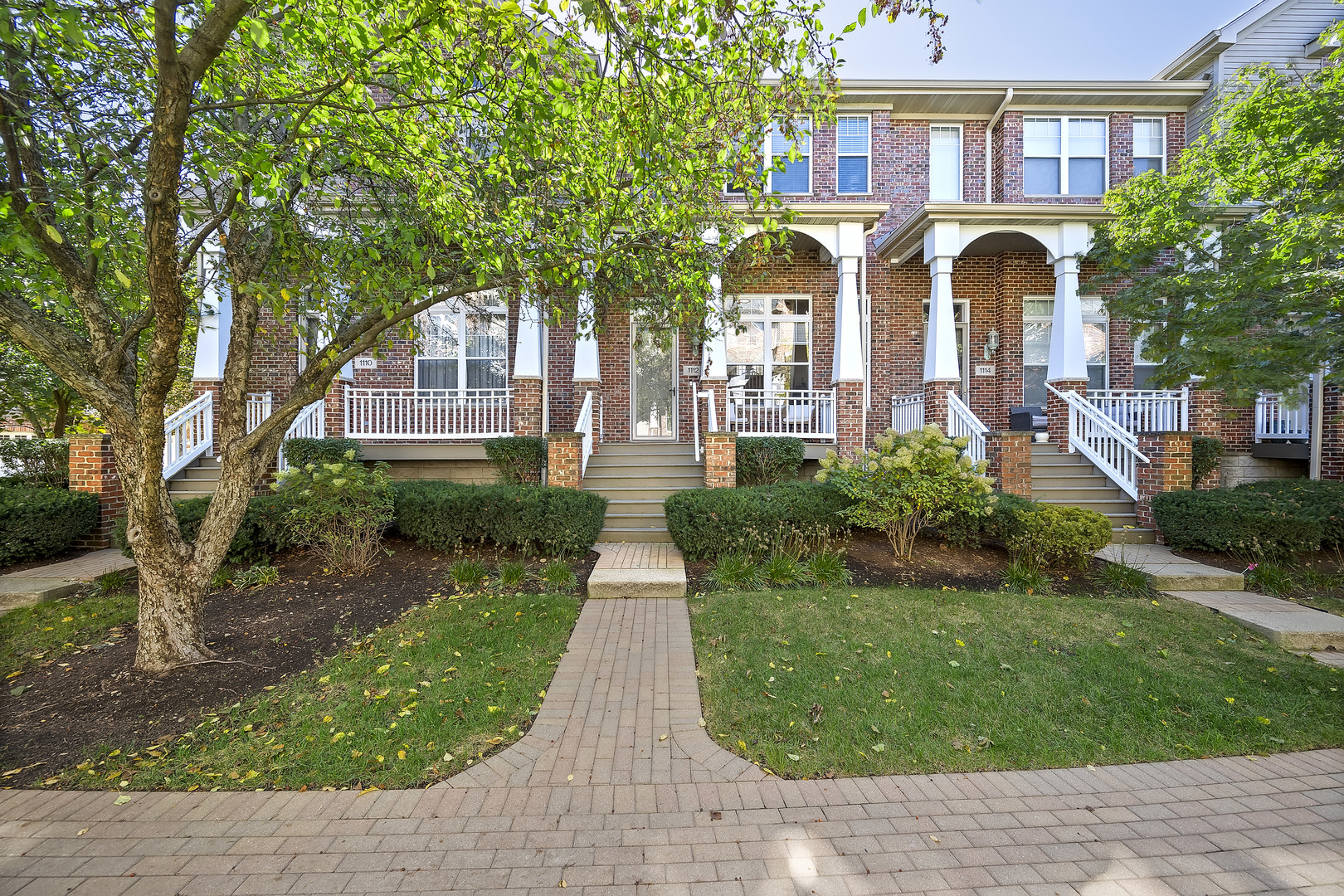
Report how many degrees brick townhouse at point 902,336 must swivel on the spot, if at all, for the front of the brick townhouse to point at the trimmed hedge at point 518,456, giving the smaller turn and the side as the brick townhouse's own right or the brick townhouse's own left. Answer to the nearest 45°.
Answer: approximately 45° to the brick townhouse's own right

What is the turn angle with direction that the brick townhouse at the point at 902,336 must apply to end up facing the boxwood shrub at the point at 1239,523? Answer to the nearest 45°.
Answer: approximately 45° to its left

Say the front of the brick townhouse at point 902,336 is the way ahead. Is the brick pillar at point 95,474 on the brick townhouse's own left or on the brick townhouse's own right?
on the brick townhouse's own right

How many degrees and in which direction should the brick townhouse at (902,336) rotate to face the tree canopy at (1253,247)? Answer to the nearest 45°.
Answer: approximately 45° to its left

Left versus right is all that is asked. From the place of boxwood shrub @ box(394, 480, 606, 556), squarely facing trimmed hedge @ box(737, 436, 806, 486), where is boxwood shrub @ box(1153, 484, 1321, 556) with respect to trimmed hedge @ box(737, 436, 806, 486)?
right

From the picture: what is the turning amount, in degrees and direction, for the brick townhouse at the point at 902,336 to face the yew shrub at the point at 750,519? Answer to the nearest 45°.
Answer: approximately 45° to its right

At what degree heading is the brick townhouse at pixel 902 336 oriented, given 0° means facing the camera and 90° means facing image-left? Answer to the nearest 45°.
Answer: approximately 0°

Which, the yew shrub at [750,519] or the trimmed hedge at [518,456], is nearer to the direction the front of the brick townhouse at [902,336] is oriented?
the yew shrub

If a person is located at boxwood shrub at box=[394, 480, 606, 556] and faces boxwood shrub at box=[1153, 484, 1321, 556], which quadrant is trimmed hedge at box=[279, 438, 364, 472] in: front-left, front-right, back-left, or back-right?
back-left
